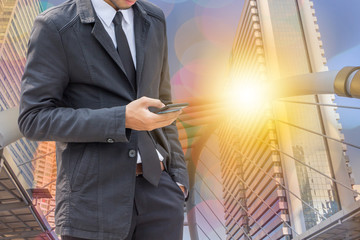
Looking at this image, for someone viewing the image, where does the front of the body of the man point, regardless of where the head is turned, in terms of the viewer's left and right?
facing the viewer and to the right of the viewer
